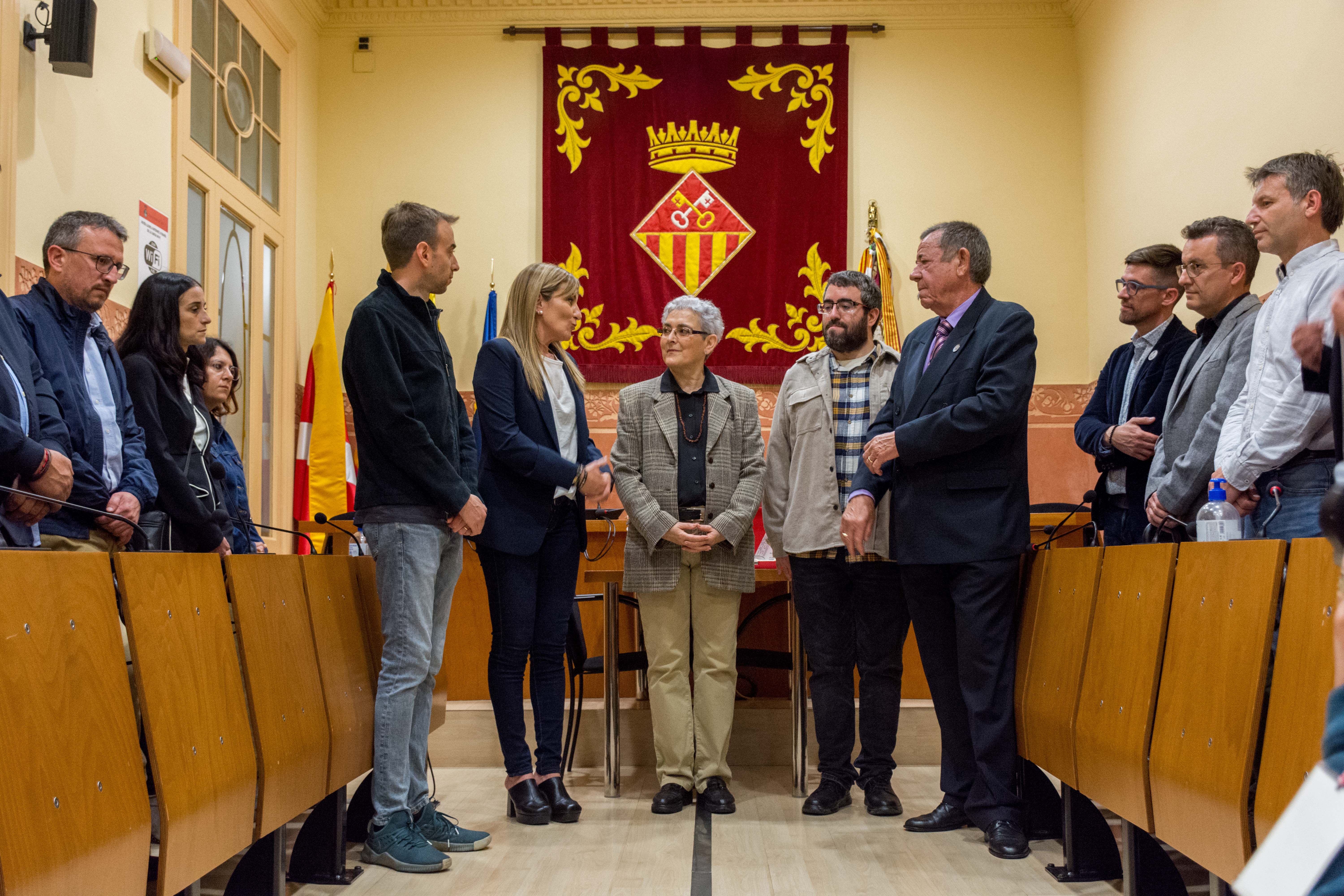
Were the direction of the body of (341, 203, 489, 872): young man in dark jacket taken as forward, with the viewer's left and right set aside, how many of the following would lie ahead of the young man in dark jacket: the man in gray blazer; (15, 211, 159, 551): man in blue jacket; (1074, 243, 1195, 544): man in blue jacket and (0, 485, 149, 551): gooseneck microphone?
2

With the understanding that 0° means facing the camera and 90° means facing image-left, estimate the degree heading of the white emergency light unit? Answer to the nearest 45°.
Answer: approximately 315°

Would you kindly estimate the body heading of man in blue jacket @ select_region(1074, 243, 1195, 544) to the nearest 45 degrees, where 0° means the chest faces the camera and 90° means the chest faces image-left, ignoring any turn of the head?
approximately 45°

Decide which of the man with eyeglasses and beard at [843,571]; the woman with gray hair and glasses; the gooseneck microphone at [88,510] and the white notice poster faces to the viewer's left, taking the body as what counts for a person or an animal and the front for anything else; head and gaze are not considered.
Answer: the gooseneck microphone

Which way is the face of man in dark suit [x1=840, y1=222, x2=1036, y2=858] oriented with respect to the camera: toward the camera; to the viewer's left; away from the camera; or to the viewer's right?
to the viewer's left

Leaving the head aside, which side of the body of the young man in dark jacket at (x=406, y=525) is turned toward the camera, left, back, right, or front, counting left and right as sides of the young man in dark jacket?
right

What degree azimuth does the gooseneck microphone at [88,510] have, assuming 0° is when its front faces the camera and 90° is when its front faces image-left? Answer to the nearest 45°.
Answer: approximately 90°

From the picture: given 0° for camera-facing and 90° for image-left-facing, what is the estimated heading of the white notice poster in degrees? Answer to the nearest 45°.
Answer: approximately 315°

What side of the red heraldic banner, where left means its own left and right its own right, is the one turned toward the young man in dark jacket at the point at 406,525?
front

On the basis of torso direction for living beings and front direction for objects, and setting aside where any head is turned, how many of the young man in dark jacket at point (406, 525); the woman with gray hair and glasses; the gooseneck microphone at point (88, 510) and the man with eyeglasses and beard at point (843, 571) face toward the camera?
2

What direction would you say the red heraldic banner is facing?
toward the camera

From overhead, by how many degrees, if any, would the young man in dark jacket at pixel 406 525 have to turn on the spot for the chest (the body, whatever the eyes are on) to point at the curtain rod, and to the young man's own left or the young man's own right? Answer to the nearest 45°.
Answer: approximately 45° to the young man's own left

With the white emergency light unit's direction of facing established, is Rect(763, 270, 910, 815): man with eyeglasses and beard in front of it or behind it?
in front

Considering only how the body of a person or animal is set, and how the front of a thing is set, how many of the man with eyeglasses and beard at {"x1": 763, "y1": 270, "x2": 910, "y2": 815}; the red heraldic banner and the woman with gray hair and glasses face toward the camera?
3

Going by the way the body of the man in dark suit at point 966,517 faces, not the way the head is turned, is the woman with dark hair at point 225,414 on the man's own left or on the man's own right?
on the man's own right

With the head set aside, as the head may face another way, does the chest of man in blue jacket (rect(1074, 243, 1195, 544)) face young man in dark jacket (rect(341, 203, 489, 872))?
yes

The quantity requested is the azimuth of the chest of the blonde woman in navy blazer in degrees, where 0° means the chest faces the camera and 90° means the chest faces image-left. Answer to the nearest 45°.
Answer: approximately 315°

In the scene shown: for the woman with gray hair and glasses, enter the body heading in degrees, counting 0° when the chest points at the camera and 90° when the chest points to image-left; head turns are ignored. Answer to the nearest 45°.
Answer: approximately 0°

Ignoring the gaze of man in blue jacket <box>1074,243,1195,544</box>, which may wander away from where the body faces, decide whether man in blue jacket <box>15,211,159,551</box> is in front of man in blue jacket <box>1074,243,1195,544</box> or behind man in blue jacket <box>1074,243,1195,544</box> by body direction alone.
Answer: in front
